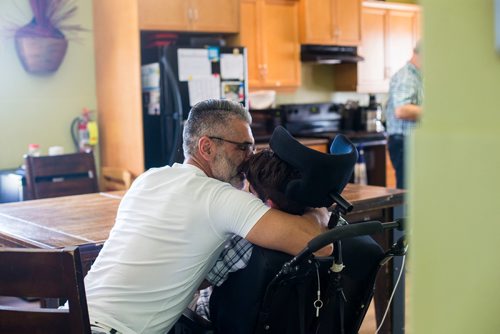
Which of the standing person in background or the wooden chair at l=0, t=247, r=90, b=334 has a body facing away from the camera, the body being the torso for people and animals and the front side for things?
the wooden chair

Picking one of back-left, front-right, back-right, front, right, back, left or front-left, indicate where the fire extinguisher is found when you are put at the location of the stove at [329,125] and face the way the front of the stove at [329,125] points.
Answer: front-right

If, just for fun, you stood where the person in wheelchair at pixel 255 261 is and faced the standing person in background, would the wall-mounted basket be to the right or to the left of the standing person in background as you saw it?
left

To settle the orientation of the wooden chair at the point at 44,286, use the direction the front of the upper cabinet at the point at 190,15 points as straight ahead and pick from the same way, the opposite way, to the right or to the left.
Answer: the opposite way

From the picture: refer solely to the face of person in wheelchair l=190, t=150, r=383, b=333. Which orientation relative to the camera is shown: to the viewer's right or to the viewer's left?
to the viewer's left

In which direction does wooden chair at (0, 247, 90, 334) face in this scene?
away from the camera

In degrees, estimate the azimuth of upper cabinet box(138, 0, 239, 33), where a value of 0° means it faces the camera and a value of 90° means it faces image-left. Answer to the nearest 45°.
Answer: approximately 0°

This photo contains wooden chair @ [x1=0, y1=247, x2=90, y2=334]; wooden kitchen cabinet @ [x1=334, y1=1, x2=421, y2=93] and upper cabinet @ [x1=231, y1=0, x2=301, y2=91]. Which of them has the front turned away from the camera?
the wooden chair

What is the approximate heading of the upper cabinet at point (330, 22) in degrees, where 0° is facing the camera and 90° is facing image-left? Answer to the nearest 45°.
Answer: approximately 0°

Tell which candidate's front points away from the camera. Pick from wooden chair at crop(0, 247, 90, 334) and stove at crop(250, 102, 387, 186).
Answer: the wooden chair

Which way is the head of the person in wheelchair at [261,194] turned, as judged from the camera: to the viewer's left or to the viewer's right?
to the viewer's left

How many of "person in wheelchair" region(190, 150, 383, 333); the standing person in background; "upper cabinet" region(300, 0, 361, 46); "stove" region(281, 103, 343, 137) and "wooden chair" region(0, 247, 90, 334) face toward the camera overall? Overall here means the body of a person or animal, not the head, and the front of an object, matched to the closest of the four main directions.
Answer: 2

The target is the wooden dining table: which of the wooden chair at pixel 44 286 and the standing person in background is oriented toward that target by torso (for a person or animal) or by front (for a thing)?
the wooden chair

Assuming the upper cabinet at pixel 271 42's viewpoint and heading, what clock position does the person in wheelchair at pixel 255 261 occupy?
The person in wheelchair is roughly at 12 o'clock from the upper cabinet.

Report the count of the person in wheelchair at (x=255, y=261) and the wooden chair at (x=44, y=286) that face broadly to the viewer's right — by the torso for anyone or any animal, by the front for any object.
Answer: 0

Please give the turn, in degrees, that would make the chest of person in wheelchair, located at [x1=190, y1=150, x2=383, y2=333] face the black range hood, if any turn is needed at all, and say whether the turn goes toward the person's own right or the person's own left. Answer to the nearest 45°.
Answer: approximately 45° to the person's own right

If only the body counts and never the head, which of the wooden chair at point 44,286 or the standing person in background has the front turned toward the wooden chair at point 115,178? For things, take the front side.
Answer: the wooden chair at point 44,286
